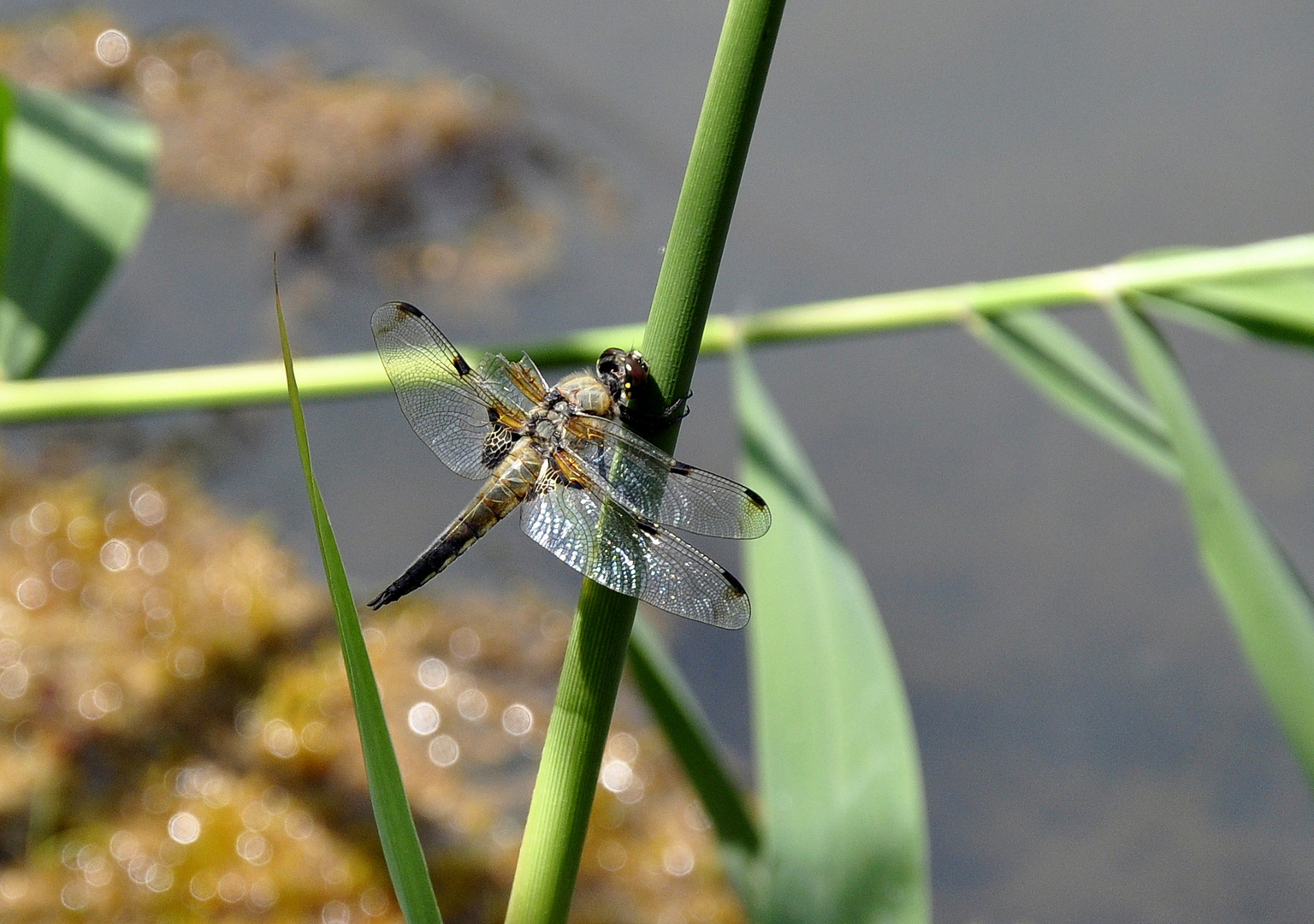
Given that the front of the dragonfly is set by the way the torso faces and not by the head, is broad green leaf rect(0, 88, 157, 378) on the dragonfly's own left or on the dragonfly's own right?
on the dragonfly's own left

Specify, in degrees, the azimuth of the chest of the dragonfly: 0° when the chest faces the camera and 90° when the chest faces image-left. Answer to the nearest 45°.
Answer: approximately 225°

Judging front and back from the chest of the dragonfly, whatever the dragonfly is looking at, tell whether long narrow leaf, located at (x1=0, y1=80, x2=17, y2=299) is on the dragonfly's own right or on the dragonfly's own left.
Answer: on the dragonfly's own left
